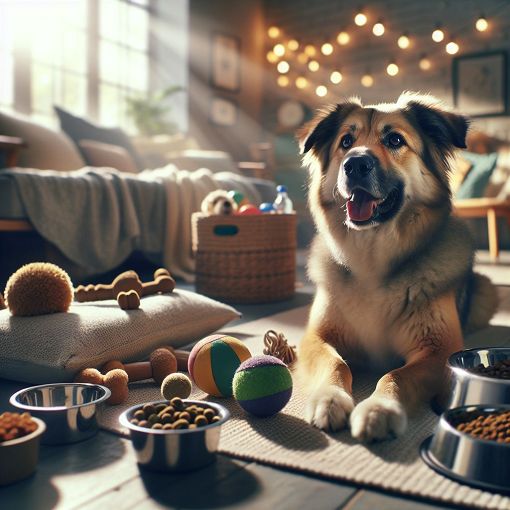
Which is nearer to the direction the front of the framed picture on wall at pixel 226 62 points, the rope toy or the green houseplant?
the rope toy

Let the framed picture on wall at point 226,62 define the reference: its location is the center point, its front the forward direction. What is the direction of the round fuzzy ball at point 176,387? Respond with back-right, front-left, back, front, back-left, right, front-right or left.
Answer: front-right

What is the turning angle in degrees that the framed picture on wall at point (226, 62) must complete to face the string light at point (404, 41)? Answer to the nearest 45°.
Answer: approximately 45° to its left

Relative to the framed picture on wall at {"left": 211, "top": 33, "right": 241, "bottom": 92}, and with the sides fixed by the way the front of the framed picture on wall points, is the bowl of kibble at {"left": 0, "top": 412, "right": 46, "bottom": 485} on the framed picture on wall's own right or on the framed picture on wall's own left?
on the framed picture on wall's own right

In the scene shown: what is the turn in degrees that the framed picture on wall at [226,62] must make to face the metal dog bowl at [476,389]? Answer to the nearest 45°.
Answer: approximately 45° to its right

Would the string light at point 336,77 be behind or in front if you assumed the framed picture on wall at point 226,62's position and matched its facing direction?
in front

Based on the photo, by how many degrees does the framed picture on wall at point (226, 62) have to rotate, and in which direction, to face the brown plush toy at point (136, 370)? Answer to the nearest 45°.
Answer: approximately 45° to its right

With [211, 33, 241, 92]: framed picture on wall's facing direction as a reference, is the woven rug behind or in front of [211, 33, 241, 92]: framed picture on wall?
in front

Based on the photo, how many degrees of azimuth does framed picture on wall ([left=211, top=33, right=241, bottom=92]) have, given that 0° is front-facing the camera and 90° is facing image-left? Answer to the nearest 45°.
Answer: approximately 315°

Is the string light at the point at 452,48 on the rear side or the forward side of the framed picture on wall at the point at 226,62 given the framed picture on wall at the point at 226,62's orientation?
on the forward side

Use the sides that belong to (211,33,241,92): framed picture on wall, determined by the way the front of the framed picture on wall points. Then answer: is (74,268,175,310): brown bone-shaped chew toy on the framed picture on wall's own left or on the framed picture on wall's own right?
on the framed picture on wall's own right

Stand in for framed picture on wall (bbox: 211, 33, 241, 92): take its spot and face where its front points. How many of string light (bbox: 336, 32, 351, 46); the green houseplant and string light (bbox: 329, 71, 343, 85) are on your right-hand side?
1

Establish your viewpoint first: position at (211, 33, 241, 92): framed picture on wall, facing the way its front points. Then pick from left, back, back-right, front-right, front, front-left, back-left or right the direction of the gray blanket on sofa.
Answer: front-right

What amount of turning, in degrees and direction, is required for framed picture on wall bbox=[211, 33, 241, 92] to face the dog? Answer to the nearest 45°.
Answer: approximately 45° to its right

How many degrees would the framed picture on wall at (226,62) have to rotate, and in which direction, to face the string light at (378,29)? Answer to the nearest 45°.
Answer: approximately 45° to its left
